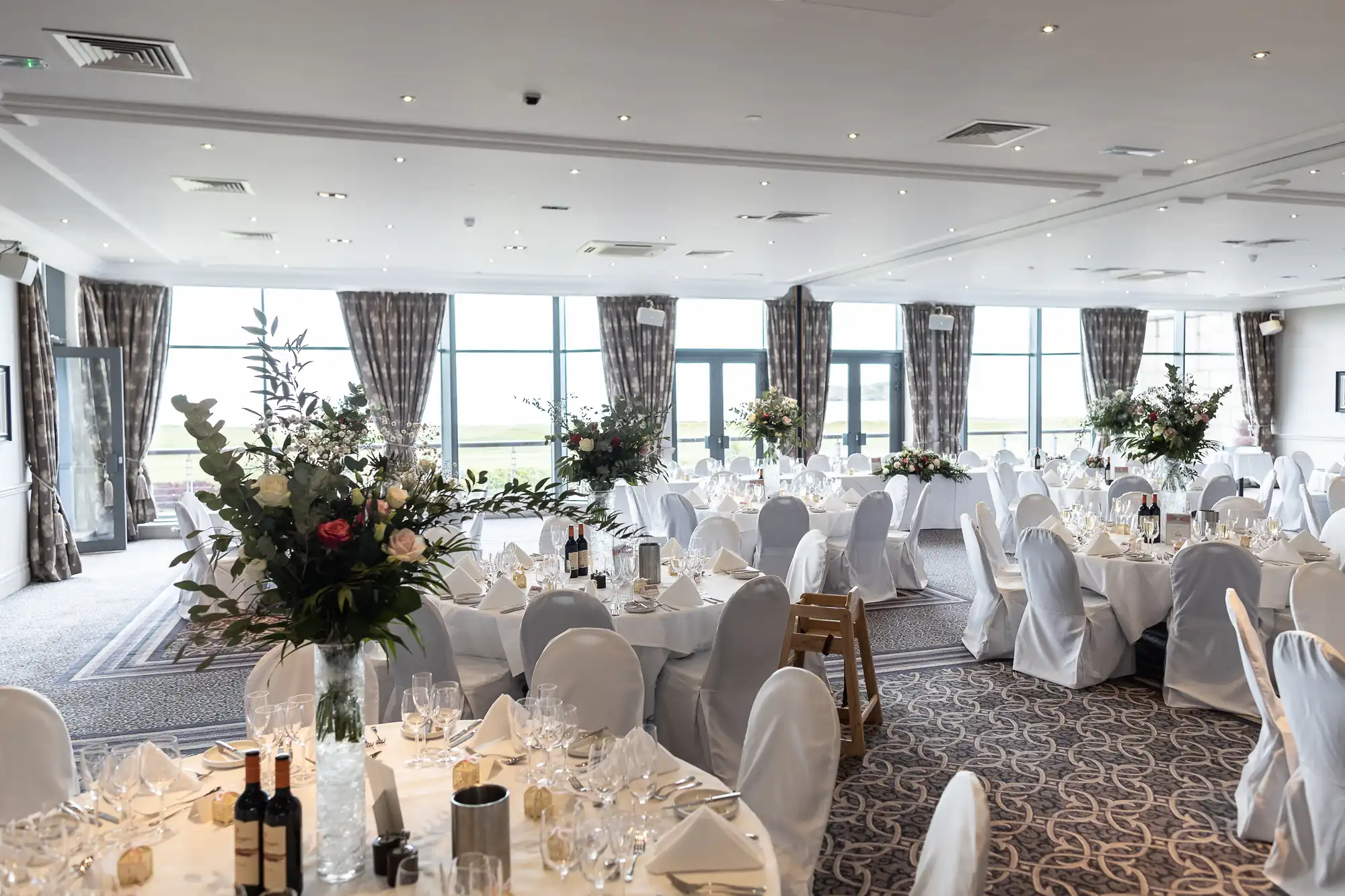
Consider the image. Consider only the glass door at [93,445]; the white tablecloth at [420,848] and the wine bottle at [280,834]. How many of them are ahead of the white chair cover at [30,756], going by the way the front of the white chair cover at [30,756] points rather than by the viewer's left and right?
2

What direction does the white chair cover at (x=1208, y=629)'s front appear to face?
away from the camera

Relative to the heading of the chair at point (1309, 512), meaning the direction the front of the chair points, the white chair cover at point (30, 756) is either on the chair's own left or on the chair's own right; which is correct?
on the chair's own right

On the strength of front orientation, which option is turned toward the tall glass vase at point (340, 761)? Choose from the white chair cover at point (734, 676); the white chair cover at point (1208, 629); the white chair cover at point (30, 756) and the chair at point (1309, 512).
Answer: the white chair cover at point (30, 756)

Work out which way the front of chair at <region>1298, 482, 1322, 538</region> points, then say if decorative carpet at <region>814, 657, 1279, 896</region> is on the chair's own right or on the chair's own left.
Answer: on the chair's own right

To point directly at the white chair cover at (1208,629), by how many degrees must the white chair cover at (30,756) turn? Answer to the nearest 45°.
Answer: approximately 45° to its left

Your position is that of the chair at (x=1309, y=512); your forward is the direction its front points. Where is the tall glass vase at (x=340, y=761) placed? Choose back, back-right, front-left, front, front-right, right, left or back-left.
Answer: right

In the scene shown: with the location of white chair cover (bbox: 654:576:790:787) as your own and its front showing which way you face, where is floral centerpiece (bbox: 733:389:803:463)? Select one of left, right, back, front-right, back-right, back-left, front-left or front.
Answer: front-right
